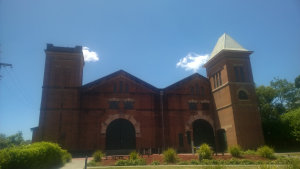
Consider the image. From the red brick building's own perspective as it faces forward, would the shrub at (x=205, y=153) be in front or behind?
in front

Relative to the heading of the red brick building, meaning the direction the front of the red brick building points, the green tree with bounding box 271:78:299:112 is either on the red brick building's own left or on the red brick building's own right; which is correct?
on the red brick building's own left

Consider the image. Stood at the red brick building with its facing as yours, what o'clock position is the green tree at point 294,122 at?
The green tree is roughly at 9 o'clock from the red brick building.

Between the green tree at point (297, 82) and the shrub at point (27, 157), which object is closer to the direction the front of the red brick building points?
the shrub

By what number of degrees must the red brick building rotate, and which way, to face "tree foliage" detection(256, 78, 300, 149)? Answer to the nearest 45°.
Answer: approximately 135° to its left

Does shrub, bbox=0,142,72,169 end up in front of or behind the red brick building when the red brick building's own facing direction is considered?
in front

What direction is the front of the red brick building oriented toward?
toward the camera

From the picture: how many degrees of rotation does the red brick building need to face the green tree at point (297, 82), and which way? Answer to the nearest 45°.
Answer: approximately 135° to its left

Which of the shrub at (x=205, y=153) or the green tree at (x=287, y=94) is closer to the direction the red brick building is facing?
the shrub

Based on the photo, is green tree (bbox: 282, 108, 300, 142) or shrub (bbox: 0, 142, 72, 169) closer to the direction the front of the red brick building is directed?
the shrub
